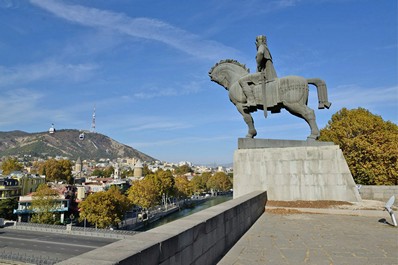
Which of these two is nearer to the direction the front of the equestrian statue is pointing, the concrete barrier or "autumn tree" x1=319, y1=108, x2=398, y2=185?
the concrete barrier

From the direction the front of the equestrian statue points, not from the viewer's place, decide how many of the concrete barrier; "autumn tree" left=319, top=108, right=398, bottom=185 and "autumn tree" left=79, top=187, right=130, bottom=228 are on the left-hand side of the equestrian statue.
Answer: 1

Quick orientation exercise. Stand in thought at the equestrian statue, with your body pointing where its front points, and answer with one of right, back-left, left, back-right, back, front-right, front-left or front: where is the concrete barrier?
left

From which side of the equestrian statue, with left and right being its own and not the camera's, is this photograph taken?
left

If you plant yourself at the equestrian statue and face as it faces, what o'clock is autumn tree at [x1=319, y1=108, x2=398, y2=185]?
The autumn tree is roughly at 4 o'clock from the equestrian statue.

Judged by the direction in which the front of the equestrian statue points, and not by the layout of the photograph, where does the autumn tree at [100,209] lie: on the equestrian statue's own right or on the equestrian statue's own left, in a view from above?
on the equestrian statue's own right
